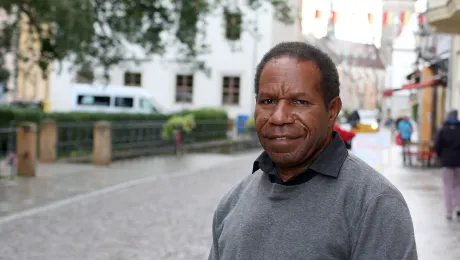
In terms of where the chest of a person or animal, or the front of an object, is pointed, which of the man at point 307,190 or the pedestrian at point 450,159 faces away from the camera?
the pedestrian

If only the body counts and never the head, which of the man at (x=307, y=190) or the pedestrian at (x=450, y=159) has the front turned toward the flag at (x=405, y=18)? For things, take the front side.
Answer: the pedestrian

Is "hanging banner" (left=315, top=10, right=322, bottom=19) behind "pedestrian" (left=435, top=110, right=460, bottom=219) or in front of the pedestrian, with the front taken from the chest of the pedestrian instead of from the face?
in front

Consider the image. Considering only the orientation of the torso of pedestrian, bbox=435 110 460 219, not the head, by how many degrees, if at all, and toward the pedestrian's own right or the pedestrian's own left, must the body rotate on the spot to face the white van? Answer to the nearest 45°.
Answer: approximately 45° to the pedestrian's own left

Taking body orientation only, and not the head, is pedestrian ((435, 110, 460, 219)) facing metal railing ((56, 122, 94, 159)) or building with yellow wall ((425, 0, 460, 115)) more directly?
the building with yellow wall

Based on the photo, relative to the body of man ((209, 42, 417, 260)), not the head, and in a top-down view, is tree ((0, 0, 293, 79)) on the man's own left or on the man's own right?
on the man's own right

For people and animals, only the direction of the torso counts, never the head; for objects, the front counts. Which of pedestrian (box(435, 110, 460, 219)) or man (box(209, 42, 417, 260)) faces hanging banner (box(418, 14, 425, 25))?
the pedestrian

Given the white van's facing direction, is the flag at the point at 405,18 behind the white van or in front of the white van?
in front

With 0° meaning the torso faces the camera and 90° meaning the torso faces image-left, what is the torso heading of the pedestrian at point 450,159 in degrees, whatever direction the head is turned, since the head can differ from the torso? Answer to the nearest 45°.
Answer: approximately 180°
